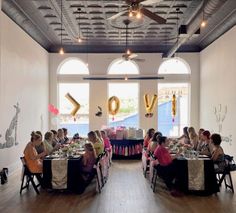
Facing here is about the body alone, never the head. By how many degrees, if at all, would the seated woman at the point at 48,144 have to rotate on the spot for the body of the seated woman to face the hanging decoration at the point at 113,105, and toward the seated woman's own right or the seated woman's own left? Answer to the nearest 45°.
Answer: approximately 45° to the seated woman's own left

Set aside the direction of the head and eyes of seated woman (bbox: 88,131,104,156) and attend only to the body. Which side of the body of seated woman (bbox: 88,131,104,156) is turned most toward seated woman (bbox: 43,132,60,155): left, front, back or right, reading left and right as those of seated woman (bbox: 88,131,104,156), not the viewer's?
front

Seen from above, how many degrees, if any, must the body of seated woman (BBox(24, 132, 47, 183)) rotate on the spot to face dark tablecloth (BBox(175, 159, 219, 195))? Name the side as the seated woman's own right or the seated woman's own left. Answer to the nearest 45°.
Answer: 0° — they already face it

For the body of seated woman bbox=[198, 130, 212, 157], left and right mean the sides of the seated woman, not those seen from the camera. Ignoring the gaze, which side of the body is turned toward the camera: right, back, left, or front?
left

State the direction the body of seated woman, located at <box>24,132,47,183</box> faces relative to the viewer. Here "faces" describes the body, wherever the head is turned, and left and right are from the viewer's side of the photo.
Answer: facing to the right of the viewer

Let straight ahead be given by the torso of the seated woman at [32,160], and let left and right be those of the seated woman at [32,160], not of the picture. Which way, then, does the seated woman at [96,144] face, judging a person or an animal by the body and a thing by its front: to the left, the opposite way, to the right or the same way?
the opposite way

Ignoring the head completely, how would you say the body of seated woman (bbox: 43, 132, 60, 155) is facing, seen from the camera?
to the viewer's right

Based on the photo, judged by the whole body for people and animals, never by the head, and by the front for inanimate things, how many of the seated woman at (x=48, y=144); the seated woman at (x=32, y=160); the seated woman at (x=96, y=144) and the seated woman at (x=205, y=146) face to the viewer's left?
2

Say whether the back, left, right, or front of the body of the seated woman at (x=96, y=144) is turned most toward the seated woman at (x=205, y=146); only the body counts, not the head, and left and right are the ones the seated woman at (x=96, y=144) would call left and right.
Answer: back

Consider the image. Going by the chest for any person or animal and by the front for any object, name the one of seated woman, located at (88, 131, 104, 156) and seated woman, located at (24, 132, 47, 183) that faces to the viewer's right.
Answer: seated woman, located at (24, 132, 47, 183)

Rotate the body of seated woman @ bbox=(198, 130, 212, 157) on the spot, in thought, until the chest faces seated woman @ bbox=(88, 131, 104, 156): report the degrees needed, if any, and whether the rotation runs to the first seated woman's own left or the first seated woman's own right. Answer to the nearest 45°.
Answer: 0° — they already face them

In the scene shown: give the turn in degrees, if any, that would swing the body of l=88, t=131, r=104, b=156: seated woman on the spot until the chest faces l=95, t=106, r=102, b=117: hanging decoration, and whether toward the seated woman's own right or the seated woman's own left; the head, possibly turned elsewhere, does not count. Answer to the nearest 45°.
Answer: approximately 90° to the seated woman's own right

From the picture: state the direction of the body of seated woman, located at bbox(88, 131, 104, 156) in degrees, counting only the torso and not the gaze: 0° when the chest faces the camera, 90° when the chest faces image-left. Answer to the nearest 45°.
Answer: approximately 90°

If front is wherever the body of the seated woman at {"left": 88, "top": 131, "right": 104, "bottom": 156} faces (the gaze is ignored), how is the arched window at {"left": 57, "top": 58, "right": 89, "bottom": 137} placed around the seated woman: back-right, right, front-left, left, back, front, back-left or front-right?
right
